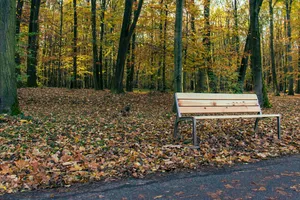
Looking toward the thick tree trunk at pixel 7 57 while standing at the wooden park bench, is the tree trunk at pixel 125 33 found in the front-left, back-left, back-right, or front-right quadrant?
front-right

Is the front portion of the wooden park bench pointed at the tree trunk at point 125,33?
no

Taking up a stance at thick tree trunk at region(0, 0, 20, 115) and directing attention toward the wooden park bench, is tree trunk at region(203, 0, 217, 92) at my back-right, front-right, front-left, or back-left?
front-left

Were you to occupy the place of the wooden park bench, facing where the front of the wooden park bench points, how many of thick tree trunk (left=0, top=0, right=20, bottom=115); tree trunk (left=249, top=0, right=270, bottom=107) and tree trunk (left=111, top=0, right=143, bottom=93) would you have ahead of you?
0

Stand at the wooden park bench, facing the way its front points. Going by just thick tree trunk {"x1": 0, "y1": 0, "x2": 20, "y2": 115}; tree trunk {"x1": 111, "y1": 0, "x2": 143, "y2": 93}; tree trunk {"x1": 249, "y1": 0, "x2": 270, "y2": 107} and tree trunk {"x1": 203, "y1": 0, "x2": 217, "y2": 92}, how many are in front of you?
0

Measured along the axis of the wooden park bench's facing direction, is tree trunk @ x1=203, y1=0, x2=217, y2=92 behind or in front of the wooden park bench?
behind

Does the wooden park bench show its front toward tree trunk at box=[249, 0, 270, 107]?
no

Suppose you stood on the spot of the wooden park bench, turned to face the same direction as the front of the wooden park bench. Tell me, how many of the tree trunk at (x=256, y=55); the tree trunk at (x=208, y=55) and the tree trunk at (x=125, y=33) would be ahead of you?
0

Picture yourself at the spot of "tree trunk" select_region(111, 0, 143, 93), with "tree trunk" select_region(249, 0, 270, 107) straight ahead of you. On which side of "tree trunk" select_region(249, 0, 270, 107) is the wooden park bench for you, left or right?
right

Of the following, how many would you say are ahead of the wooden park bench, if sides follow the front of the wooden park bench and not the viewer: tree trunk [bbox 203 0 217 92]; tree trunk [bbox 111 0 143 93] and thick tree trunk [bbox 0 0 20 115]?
0

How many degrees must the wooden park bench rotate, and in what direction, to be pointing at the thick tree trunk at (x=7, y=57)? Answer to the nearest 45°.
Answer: approximately 135° to its right

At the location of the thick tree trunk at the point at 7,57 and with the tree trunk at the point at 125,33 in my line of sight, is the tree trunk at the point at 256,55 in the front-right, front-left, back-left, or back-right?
front-right

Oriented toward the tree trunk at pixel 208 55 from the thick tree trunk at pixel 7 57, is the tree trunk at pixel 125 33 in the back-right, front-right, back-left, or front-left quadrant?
front-left

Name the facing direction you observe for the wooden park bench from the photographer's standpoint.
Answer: facing the viewer and to the right of the viewer

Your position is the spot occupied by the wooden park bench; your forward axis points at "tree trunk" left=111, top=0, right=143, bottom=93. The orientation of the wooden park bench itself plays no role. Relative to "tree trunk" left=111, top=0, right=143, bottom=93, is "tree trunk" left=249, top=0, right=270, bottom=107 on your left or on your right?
right

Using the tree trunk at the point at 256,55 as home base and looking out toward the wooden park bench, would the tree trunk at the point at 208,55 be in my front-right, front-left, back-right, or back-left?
back-right
